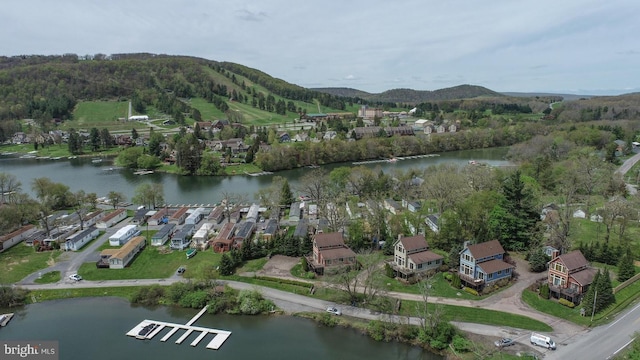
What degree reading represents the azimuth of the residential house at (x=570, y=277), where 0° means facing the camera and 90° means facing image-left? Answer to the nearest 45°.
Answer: approximately 45°

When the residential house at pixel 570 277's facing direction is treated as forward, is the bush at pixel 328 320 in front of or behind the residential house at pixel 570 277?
in front

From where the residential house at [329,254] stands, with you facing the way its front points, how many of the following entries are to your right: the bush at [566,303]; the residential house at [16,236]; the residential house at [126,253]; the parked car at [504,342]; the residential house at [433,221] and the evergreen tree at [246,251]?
3

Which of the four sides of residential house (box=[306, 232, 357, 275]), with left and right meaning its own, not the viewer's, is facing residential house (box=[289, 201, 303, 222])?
back

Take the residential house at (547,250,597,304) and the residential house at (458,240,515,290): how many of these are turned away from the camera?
0

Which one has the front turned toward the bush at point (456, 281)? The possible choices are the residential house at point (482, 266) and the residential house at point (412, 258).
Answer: the residential house at point (482, 266)

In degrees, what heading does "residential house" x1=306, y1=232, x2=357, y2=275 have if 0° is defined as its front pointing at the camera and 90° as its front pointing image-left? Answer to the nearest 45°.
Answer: approximately 0°

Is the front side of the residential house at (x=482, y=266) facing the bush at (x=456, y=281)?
yes

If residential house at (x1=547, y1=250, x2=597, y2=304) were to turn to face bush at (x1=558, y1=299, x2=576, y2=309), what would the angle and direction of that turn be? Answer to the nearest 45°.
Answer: approximately 45° to its left

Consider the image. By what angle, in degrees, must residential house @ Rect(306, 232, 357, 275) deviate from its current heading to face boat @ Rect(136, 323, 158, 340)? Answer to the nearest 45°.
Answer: approximately 45° to its right

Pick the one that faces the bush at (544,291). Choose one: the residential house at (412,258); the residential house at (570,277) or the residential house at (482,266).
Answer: the residential house at (570,277)

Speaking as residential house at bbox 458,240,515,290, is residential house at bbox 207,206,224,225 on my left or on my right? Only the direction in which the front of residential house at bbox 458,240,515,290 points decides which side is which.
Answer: on my right

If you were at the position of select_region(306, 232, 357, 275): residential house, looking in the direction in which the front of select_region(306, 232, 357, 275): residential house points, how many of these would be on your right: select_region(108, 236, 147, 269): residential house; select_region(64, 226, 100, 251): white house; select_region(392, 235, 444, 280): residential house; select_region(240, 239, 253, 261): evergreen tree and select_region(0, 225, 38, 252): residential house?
4
